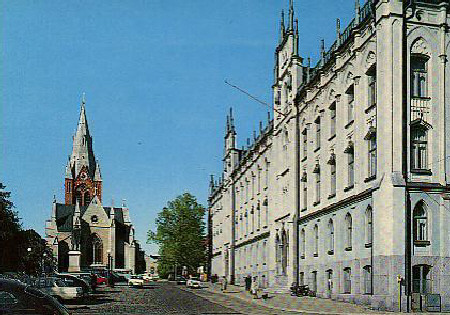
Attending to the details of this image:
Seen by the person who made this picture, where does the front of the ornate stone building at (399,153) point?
facing the viewer and to the left of the viewer

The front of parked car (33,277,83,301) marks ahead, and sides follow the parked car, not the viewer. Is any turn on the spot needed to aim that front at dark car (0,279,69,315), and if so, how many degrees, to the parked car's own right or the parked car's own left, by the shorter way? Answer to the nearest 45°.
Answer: approximately 45° to the parked car's own right
